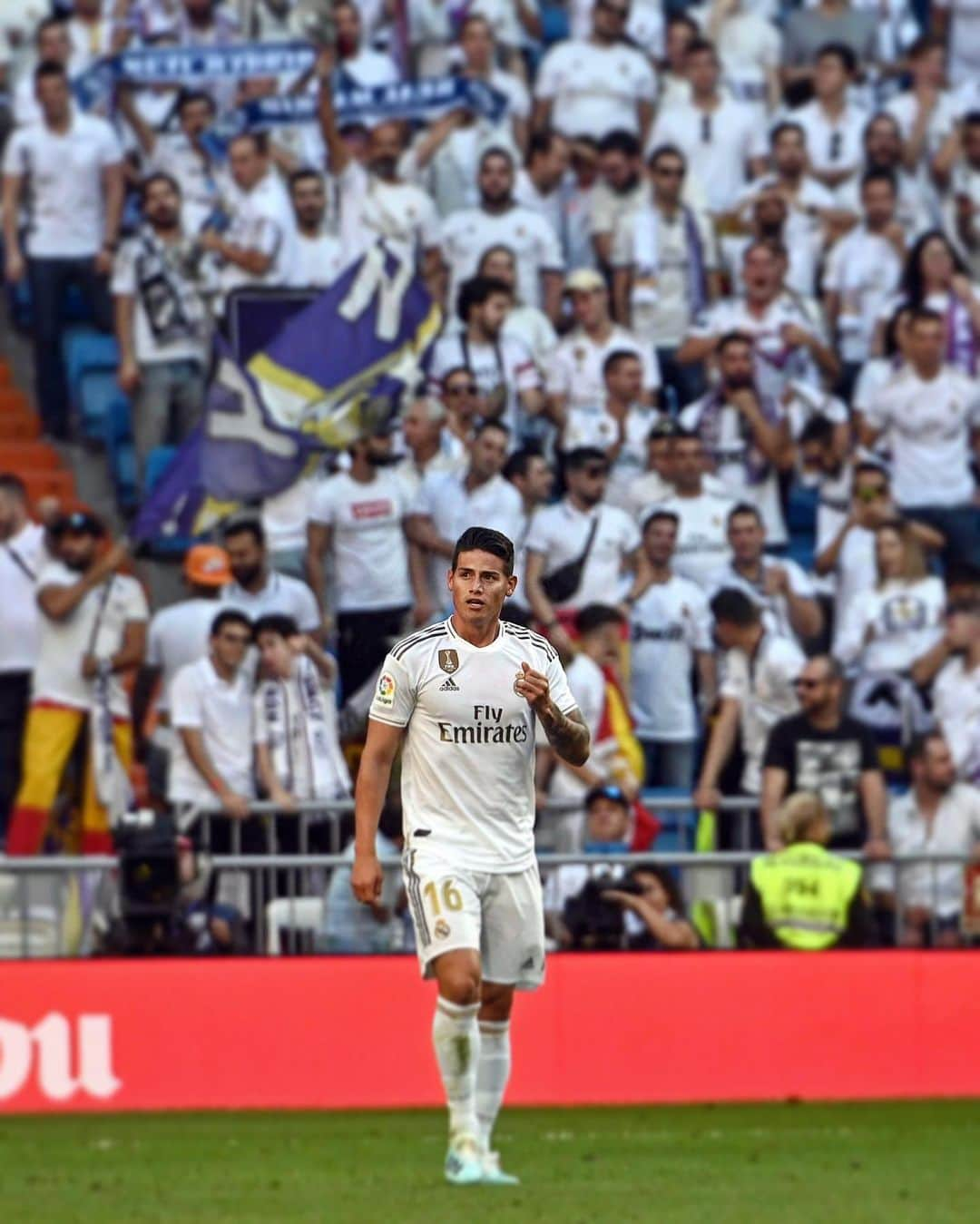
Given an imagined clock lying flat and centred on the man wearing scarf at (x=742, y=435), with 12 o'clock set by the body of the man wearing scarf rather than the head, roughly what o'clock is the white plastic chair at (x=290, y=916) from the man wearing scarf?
The white plastic chair is roughly at 1 o'clock from the man wearing scarf.

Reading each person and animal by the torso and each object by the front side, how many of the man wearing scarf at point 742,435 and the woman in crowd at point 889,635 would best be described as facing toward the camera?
2
